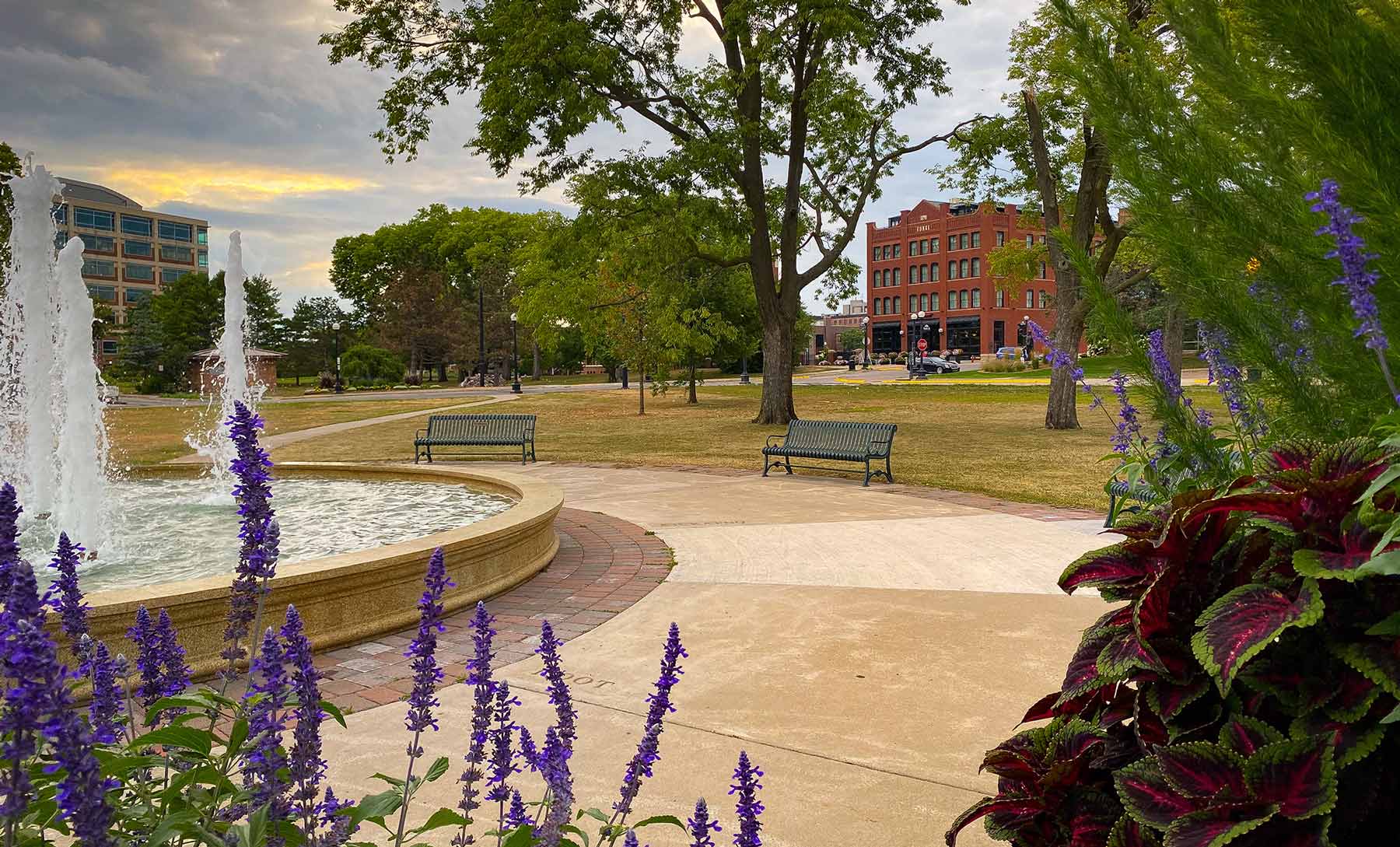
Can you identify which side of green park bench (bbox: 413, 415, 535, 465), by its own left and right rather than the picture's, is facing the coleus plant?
front

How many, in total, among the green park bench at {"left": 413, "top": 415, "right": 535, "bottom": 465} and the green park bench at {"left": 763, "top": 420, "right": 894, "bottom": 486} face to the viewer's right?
0

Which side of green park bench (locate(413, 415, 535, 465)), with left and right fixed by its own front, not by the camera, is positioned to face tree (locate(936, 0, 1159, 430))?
left

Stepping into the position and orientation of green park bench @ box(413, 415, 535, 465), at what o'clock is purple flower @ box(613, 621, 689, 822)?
The purple flower is roughly at 12 o'clock from the green park bench.

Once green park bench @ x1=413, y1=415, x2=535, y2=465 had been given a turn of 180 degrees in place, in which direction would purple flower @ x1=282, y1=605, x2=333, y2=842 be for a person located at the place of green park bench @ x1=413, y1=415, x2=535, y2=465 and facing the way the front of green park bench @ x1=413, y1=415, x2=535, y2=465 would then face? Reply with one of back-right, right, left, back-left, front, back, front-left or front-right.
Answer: back

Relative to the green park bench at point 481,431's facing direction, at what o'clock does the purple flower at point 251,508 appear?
The purple flower is roughly at 12 o'clock from the green park bench.

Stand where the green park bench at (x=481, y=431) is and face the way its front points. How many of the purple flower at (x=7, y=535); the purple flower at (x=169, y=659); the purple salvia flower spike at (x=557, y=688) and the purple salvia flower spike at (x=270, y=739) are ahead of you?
4

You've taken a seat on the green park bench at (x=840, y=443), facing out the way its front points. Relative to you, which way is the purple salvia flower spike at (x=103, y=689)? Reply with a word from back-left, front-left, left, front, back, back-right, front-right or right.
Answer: front-left

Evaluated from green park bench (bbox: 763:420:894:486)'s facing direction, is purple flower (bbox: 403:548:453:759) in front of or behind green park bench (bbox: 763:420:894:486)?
in front

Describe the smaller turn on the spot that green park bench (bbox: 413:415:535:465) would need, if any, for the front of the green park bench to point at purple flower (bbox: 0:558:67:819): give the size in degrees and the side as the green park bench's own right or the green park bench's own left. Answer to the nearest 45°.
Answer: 0° — it already faces it

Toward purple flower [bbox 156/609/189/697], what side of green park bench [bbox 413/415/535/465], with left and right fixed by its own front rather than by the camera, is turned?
front

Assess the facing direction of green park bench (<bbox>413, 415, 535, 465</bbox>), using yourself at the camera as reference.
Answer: facing the viewer

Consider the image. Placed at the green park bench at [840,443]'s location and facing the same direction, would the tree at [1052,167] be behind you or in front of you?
behind

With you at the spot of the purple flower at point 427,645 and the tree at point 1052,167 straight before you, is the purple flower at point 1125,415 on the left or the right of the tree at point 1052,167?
right

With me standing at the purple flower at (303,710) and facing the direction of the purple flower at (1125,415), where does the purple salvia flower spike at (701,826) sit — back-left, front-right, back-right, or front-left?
front-right

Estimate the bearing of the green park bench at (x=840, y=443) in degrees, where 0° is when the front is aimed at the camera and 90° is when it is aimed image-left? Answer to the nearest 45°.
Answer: approximately 45°

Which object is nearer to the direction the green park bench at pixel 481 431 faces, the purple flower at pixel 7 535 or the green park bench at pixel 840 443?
the purple flower

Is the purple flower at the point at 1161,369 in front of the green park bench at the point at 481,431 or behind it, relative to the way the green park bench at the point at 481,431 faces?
in front
